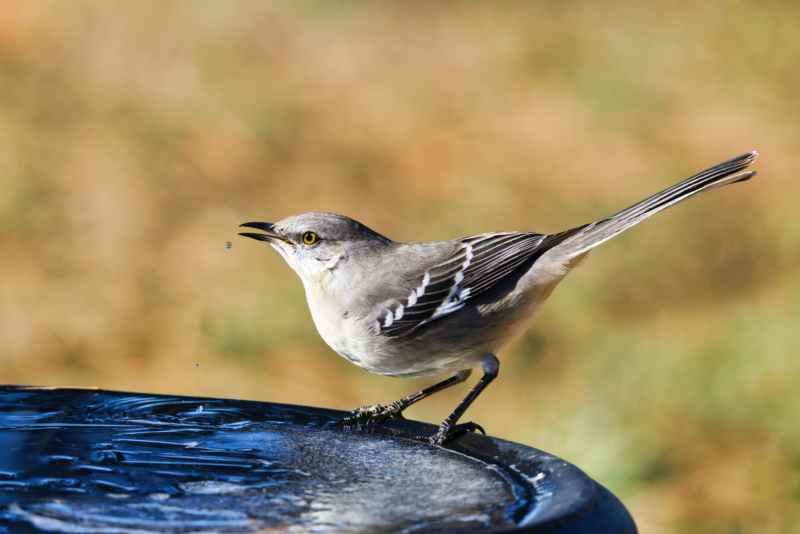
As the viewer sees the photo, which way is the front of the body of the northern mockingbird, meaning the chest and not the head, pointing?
to the viewer's left
